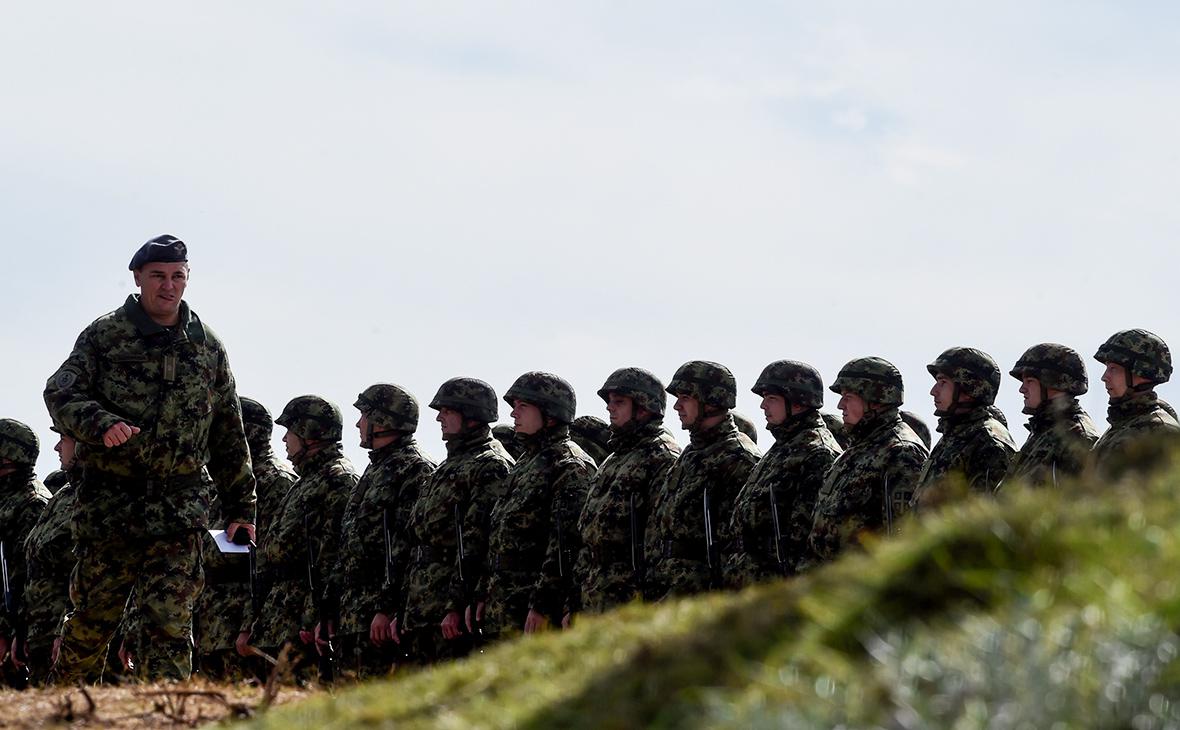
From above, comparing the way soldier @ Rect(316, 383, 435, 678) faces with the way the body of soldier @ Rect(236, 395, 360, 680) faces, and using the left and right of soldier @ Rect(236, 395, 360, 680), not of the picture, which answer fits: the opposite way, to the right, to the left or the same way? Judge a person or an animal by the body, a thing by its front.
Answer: the same way

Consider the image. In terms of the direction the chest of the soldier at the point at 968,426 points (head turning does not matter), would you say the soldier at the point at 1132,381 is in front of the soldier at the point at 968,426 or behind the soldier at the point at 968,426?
behind

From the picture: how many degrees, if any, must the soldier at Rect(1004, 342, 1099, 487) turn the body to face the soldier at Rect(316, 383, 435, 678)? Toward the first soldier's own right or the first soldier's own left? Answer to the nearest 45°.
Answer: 0° — they already face them

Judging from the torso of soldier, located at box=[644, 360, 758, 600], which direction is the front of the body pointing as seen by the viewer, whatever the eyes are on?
to the viewer's left

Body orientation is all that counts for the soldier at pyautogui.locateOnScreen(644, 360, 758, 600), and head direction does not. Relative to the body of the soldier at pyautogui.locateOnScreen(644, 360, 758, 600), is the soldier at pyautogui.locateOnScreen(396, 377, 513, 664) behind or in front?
in front

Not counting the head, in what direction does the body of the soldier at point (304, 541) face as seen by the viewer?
to the viewer's left

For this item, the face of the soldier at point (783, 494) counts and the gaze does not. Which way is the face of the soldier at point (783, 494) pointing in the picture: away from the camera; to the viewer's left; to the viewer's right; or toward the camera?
to the viewer's left

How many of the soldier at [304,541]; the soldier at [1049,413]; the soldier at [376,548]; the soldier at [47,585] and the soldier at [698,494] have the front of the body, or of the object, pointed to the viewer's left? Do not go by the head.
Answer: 5

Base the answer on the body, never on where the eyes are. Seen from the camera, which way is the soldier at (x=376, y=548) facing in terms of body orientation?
to the viewer's left

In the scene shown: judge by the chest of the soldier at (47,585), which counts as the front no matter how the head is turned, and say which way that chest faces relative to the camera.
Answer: to the viewer's left

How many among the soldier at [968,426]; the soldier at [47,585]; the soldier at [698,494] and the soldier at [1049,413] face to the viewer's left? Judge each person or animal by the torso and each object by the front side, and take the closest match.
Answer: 4

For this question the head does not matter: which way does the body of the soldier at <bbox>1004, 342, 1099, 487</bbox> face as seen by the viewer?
to the viewer's left

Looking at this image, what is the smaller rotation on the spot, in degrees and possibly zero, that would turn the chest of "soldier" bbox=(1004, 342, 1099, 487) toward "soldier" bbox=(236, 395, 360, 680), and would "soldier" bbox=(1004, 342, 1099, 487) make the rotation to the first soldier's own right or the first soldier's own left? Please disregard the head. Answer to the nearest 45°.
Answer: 0° — they already face them

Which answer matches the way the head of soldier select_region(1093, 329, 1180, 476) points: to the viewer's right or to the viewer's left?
to the viewer's left

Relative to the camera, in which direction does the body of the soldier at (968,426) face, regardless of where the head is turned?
to the viewer's left

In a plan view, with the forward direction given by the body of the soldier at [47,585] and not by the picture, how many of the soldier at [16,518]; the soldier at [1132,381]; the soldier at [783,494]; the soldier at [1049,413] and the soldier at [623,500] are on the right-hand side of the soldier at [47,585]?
1

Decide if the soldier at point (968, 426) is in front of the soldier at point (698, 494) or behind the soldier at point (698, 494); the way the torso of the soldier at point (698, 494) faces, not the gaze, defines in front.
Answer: behind
